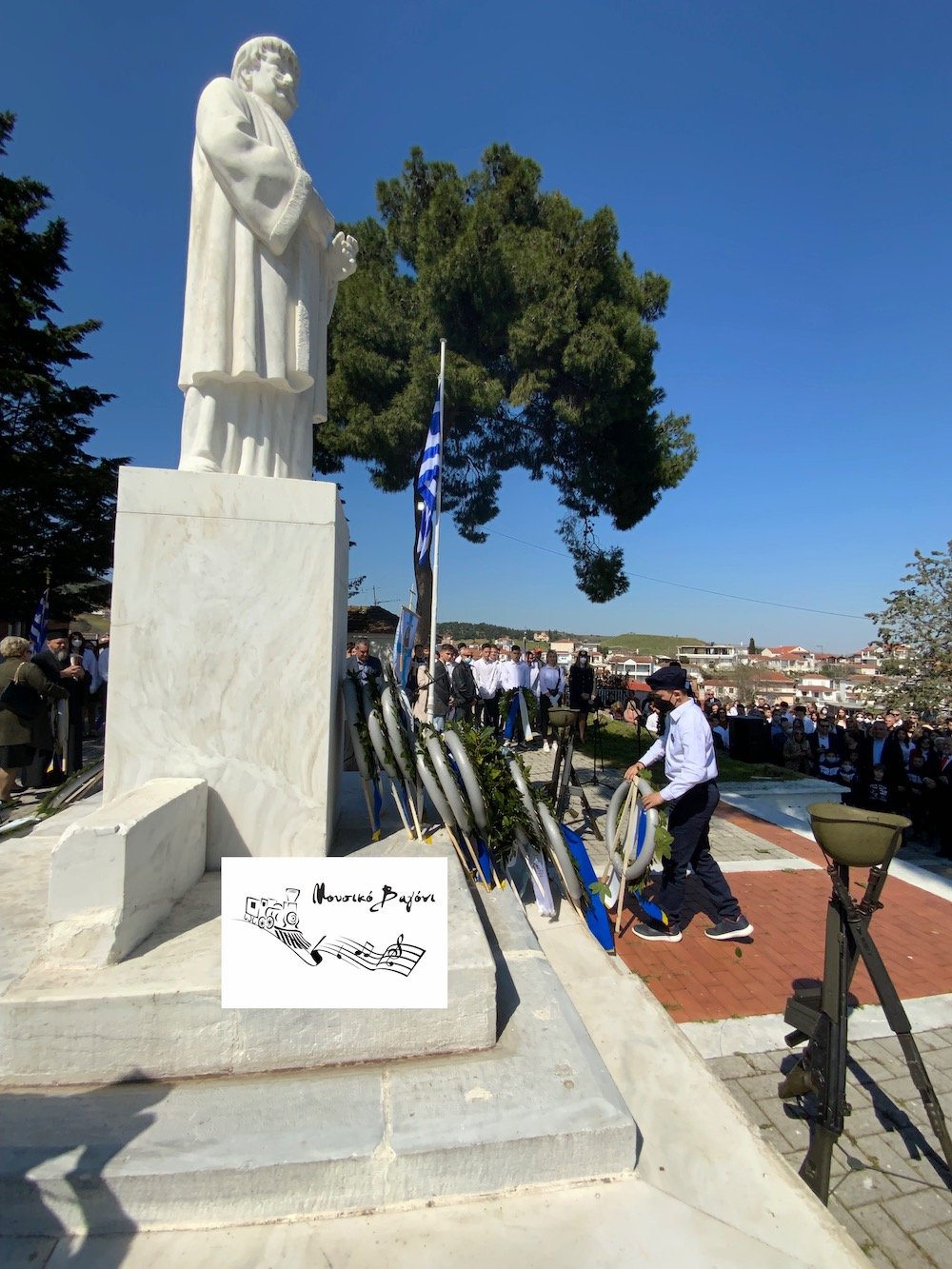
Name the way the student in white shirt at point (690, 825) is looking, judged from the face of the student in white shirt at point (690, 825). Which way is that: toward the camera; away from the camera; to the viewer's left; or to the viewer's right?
to the viewer's left

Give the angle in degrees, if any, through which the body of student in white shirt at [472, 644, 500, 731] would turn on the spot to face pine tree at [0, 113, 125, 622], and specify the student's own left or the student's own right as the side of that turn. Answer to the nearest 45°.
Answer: approximately 90° to the student's own right

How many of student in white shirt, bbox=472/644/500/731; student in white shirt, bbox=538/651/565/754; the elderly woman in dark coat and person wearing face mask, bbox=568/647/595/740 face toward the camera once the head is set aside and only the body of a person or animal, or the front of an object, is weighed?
3

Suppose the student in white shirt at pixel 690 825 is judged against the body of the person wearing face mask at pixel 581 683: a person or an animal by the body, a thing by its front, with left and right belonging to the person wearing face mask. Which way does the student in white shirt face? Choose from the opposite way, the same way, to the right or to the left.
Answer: to the right

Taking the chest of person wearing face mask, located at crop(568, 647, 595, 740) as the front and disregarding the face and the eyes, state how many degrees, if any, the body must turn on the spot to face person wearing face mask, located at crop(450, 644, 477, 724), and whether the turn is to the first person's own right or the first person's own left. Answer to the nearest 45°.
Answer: approximately 45° to the first person's own right

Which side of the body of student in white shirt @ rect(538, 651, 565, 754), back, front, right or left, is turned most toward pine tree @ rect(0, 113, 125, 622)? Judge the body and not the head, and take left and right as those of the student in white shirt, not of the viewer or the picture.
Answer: right

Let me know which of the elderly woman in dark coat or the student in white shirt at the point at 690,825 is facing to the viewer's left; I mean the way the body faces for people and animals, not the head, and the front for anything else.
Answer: the student in white shirt

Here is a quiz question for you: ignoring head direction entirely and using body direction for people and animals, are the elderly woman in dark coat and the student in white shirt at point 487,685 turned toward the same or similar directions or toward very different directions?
very different directions

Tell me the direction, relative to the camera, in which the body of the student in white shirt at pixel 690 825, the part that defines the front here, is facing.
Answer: to the viewer's left
